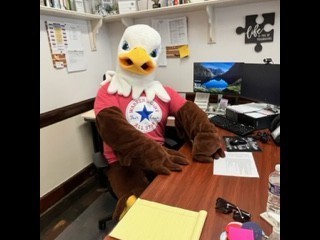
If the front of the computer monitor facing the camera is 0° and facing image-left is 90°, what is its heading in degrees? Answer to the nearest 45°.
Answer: approximately 45°

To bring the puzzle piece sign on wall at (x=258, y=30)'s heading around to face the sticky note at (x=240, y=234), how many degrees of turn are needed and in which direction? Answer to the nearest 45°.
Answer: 0° — it already faces it

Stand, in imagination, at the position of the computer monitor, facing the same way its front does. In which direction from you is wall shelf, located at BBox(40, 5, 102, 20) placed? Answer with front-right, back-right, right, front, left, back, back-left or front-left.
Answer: front-right

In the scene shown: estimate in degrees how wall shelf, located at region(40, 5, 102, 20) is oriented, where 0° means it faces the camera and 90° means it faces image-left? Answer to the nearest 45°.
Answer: approximately 315°

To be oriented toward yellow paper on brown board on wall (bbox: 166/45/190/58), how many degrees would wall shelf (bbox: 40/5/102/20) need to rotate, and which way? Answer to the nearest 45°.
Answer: approximately 45° to its left

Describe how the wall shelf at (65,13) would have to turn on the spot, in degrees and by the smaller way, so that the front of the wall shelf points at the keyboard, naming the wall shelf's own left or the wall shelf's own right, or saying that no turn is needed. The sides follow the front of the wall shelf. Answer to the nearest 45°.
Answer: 0° — it already faces it

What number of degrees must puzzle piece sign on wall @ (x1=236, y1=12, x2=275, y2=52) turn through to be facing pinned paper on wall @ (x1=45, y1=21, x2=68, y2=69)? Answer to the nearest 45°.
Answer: approximately 90° to its right

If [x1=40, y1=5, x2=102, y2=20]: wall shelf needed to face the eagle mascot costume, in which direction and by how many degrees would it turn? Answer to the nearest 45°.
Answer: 0° — it already faces it
